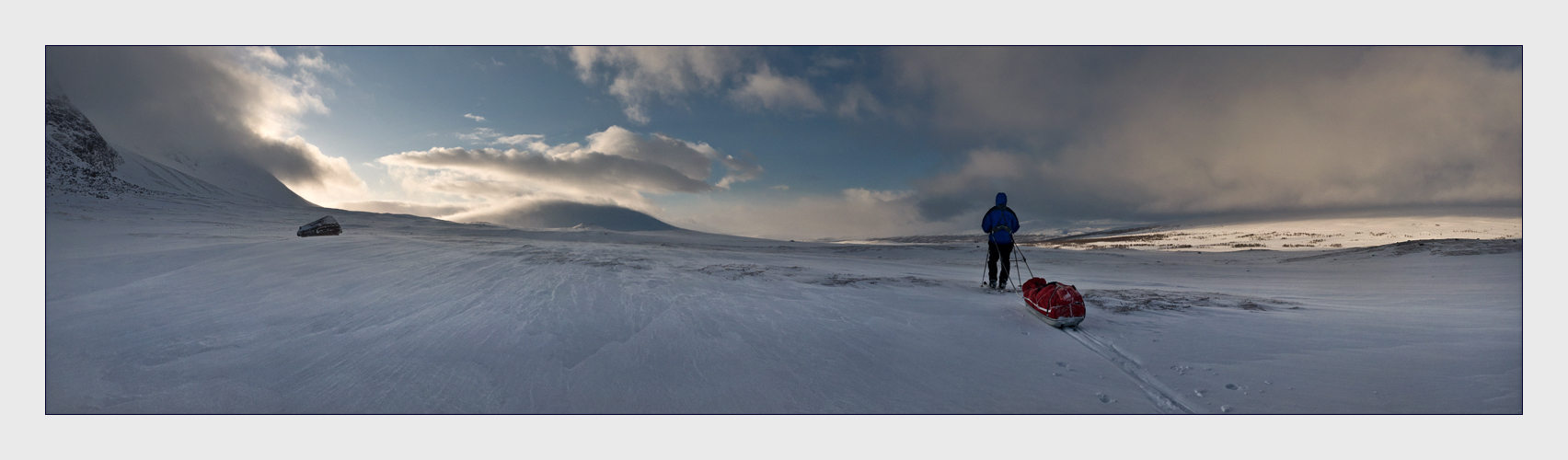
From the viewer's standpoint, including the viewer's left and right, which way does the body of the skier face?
facing away from the viewer
